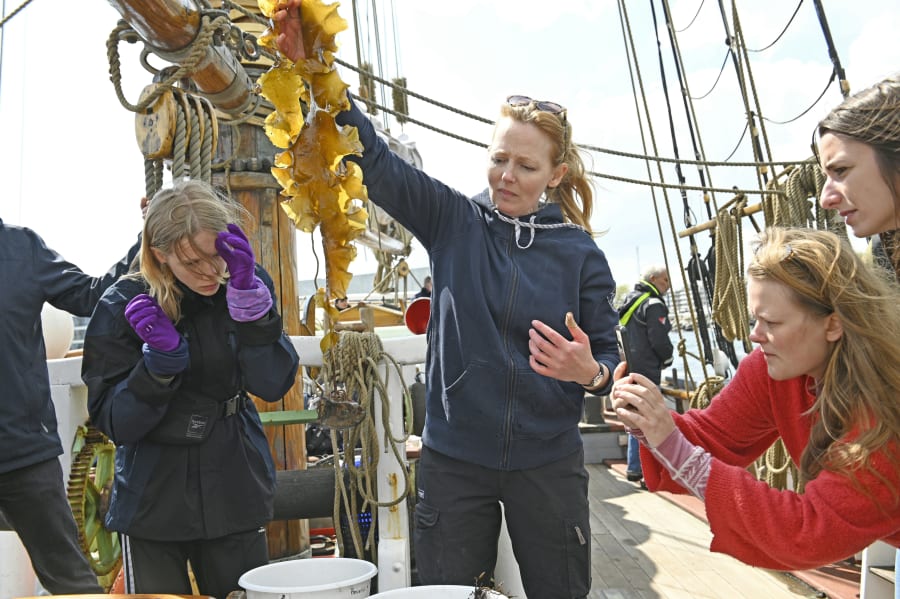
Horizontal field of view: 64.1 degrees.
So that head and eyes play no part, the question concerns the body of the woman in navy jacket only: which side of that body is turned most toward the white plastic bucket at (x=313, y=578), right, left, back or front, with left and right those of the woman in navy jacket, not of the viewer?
right

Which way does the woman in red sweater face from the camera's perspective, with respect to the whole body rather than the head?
to the viewer's left

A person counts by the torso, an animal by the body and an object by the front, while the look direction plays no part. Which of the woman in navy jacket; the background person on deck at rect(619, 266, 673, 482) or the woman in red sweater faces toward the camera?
the woman in navy jacket

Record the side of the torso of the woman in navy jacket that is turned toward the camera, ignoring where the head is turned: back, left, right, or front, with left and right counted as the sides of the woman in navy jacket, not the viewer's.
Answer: front

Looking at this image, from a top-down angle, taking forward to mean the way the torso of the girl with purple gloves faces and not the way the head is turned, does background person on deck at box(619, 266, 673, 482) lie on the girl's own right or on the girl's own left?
on the girl's own left

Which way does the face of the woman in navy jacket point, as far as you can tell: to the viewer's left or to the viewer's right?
to the viewer's left

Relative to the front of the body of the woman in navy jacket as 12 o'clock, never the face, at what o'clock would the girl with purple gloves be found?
The girl with purple gloves is roughly at 3 o'clock from the woman in navy jacket.

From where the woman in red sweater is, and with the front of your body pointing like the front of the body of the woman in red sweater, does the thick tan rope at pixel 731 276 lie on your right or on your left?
on your right

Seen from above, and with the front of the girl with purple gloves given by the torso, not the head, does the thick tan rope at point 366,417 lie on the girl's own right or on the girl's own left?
on the girl's own left

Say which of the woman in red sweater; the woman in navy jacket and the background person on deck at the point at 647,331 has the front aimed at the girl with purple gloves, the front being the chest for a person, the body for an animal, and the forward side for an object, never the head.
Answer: the woman in red sweater

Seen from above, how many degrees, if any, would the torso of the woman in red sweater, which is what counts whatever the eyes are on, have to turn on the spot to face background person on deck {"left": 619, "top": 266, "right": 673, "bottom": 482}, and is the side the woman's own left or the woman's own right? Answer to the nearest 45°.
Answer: approximately 90° to the woman's own right
